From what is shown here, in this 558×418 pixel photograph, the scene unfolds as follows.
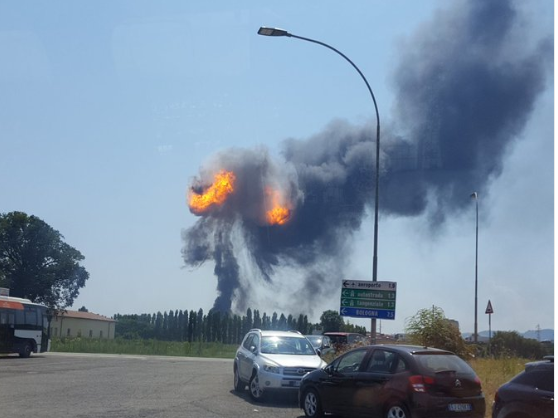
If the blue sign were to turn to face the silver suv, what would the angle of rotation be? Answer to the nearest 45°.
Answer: approximately 45° to its right

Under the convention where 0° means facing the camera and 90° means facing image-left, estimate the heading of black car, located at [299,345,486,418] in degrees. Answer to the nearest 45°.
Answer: approximately 135°

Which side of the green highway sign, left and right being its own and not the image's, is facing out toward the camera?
front

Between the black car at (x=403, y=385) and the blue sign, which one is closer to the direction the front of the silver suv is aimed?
the black car

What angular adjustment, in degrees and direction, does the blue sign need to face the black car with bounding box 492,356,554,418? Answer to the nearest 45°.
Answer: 0° — it already faces it

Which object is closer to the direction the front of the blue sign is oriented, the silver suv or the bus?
the silver suv

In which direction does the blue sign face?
toward the camera

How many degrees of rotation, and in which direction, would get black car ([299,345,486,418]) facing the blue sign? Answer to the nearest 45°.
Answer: approximately 45° to its right

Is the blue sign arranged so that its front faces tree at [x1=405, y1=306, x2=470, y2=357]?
no

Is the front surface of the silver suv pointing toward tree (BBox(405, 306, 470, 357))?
no

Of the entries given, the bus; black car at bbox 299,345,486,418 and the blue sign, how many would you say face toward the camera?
1

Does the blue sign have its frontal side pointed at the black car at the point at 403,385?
yes

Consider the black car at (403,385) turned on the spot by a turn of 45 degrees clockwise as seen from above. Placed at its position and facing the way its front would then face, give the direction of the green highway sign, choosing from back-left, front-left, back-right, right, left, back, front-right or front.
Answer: front

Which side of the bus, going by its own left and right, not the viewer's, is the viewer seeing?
right
